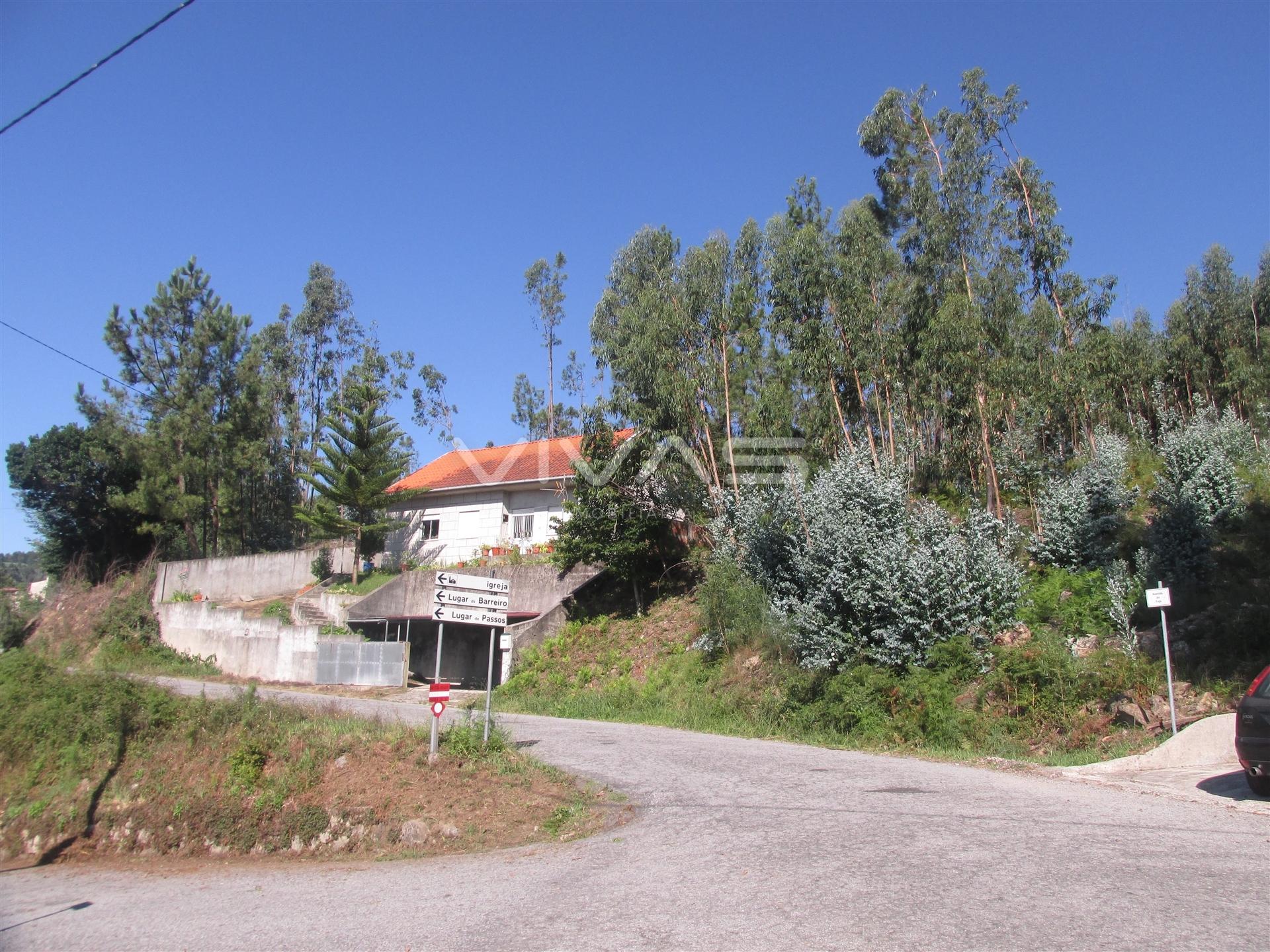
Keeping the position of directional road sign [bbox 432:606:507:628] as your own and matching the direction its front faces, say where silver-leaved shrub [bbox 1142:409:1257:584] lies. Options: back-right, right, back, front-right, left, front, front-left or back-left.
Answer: left

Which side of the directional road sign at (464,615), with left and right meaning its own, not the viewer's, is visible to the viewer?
front

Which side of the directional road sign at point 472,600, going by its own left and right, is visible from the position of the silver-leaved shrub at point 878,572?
left

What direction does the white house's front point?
toward the camera

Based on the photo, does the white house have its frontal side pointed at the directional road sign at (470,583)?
yes

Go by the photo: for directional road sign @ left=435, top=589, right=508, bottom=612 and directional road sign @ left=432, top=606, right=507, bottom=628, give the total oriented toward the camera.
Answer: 2

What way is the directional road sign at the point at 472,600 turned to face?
toward the camera

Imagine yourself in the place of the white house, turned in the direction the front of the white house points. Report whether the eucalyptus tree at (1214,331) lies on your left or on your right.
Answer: on your left

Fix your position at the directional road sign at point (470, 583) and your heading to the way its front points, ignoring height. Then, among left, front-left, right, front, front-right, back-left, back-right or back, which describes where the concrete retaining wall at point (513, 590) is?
back

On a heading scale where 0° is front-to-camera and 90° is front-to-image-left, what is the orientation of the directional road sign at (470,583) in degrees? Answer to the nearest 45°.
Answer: approximately 0°

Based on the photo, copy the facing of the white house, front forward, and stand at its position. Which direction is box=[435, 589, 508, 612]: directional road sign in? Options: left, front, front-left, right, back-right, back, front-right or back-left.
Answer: front

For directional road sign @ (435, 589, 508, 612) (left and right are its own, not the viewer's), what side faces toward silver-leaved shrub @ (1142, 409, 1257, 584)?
left
